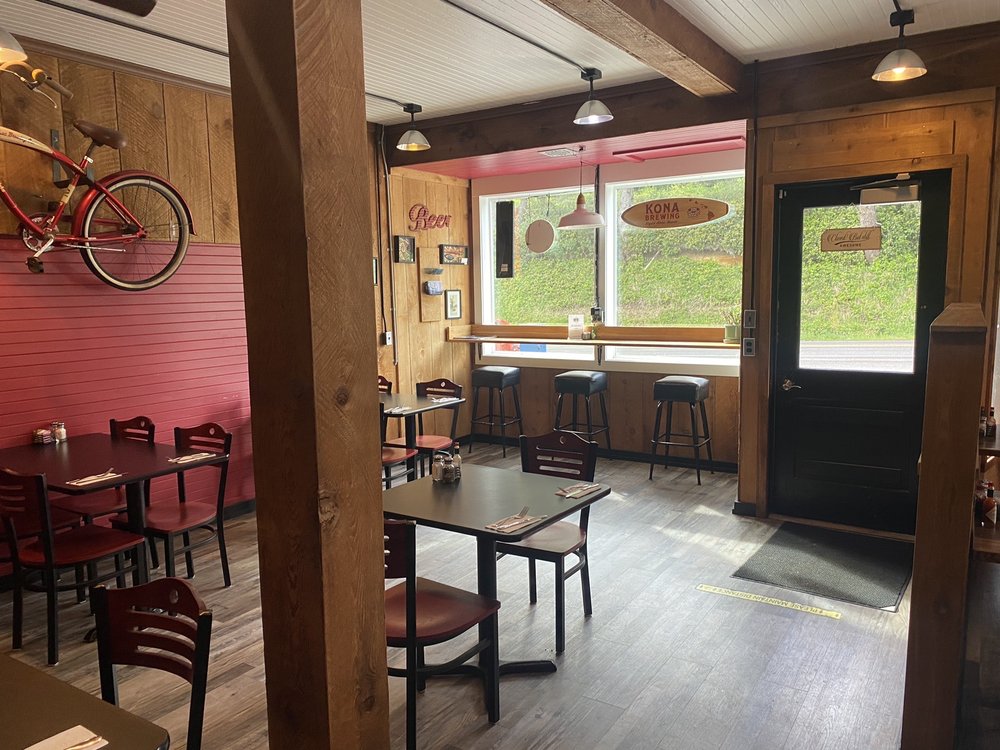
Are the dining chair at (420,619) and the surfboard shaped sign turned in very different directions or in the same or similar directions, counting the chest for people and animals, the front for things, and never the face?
very different directions

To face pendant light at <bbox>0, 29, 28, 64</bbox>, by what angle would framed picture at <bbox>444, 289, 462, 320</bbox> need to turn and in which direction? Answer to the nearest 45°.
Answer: approximately 45° to its right

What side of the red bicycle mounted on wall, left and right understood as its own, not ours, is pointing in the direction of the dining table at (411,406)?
back

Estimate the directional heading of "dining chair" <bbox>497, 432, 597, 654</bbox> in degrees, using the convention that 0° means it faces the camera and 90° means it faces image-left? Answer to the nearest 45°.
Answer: approximately 45°

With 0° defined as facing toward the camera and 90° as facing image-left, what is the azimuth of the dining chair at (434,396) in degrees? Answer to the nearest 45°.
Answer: approximately 45°

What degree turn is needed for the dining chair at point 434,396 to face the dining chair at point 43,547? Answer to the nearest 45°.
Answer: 0° — it already faces it

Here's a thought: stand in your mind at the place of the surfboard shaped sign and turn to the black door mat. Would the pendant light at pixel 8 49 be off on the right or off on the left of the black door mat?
right

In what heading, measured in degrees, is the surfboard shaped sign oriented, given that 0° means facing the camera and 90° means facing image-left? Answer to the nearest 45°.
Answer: approximately 0°

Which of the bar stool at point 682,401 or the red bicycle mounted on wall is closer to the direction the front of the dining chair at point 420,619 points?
the bar stool
